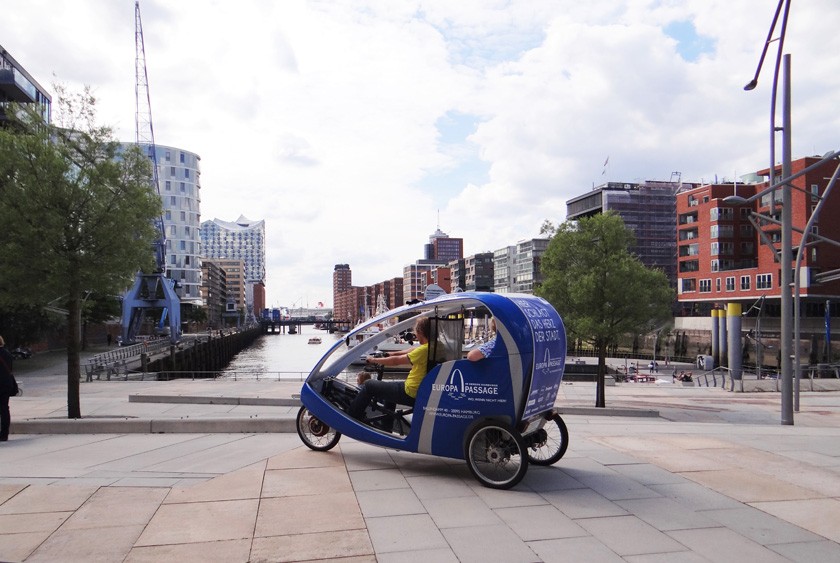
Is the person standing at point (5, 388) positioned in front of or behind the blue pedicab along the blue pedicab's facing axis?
in front

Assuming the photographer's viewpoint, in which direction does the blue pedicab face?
facing away from the viewer and to the left of the viewer

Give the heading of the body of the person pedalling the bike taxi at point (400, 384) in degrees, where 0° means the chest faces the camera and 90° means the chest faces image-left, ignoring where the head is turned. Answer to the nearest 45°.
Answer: approximately 90°

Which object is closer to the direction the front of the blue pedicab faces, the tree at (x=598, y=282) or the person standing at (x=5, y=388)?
the person standing

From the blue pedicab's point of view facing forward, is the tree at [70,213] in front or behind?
in front
